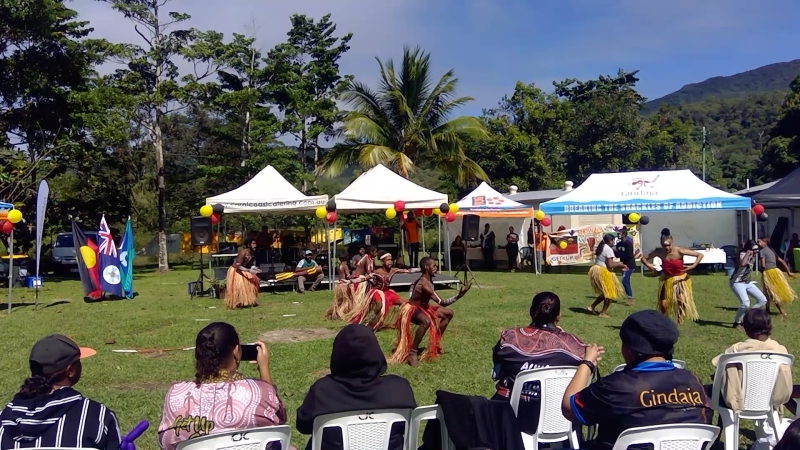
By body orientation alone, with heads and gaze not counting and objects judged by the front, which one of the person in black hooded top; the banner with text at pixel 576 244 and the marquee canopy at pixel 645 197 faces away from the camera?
the person in black hooded top

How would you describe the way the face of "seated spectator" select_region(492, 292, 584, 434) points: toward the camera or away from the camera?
away from the camera

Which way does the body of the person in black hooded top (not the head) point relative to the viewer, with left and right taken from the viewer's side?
facing away from the viewer

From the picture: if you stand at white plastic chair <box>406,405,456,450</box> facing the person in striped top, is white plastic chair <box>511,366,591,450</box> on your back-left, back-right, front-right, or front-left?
back-right

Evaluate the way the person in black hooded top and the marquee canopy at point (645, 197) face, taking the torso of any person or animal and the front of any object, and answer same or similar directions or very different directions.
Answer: very different directions

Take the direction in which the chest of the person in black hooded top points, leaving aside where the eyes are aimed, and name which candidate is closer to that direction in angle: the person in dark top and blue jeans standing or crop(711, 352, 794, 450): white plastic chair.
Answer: the person in dark top and blue jeans standing

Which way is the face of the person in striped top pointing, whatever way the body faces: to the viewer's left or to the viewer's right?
to the viewer's right

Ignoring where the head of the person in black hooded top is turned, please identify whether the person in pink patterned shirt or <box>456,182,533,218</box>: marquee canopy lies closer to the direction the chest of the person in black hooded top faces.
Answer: the marquee canopy

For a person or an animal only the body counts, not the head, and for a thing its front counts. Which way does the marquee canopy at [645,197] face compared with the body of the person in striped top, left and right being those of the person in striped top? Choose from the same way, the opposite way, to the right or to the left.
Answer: the opposite way

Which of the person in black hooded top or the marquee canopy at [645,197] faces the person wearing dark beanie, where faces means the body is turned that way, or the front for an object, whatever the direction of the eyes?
the marquee canopy

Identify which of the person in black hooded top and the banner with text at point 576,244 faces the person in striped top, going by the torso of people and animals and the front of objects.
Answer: the banner with text

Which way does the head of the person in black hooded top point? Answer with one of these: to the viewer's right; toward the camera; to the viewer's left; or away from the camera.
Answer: away from the camera

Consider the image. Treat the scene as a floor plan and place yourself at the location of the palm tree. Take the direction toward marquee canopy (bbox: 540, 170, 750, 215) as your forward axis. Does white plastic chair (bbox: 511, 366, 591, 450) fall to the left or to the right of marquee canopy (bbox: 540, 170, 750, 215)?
right

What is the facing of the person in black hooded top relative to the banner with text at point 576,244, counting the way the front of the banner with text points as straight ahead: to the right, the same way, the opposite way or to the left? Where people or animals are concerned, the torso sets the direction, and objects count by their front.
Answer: the opposite way
